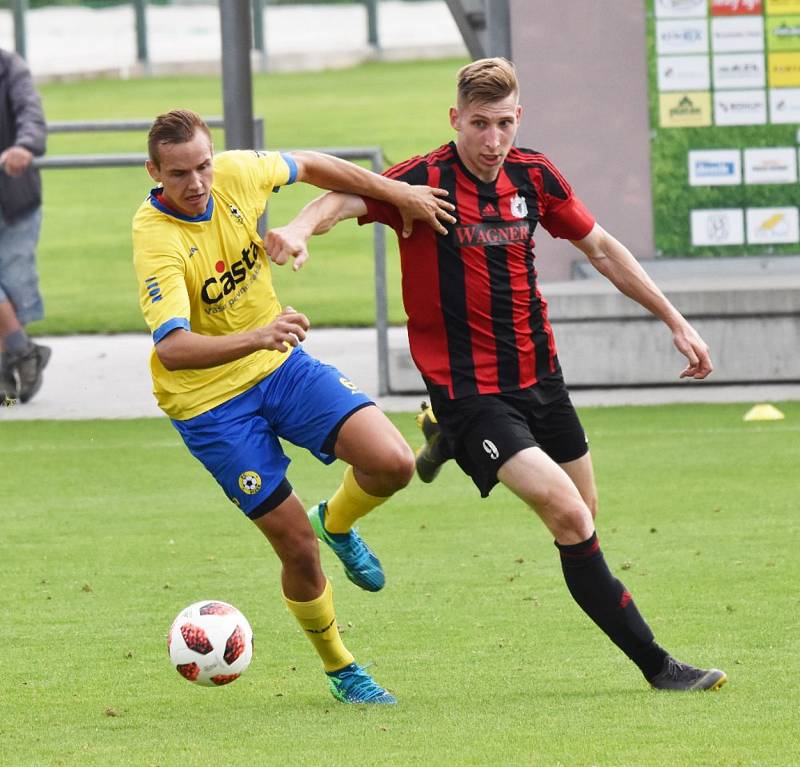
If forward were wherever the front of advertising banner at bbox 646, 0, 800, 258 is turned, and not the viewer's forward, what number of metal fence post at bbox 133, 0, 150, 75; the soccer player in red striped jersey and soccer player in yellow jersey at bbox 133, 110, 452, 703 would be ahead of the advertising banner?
2

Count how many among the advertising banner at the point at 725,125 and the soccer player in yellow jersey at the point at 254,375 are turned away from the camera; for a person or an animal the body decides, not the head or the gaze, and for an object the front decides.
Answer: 0

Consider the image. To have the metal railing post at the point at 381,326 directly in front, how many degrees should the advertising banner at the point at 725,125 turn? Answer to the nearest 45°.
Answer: approximately 45° to its right

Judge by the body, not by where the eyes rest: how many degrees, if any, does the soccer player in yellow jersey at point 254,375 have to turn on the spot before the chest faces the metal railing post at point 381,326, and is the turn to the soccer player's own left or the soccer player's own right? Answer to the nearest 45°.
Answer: approximately 135° to the soccer player's own left

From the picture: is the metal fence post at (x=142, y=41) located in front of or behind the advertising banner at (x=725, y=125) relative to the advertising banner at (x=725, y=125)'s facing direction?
behind

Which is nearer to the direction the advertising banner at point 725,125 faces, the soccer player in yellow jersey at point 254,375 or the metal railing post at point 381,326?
the soccer player in yellow jersey

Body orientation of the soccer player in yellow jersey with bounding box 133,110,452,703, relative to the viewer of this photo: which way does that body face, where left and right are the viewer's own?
facing the viewer and to the right of the viewer

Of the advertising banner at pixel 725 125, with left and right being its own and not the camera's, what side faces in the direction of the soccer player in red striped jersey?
front

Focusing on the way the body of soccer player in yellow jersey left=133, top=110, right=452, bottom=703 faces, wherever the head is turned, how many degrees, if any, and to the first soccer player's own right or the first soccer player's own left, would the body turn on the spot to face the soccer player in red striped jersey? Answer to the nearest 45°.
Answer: approximately 45° to the first soccer player's own left

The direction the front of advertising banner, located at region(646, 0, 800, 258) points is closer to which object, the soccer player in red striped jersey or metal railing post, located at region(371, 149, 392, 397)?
the soccer player in red striped jersey

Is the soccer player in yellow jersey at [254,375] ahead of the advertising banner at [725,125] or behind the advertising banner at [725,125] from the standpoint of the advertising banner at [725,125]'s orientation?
ahead

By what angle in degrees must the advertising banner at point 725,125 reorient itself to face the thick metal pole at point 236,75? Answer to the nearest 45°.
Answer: approximately 90° to its right
